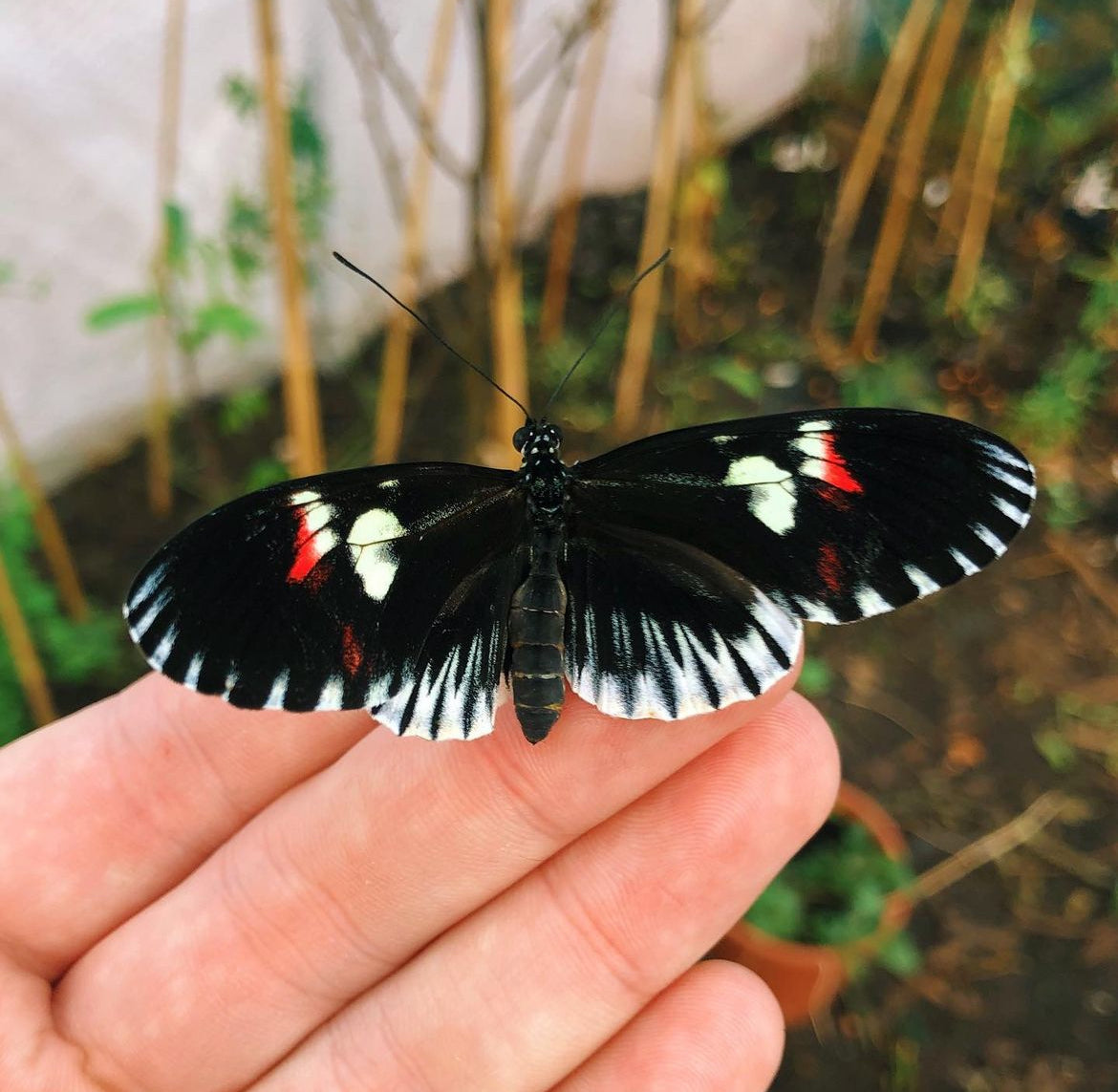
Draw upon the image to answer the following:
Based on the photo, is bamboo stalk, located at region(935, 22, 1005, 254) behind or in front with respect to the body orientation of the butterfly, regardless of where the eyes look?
in front

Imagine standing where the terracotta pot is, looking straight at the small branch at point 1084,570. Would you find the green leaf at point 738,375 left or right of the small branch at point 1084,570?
left

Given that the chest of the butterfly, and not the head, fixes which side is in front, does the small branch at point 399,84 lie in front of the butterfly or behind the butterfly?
in front

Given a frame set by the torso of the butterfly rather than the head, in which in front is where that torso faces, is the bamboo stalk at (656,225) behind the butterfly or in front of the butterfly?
in front

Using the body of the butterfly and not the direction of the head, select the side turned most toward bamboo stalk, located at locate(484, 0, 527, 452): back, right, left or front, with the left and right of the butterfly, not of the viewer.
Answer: front

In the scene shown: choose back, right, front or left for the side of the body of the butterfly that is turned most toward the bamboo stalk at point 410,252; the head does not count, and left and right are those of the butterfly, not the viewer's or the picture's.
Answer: front

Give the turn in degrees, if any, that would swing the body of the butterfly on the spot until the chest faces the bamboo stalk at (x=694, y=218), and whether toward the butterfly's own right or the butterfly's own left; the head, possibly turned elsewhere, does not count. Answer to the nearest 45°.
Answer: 0° — it already faces it

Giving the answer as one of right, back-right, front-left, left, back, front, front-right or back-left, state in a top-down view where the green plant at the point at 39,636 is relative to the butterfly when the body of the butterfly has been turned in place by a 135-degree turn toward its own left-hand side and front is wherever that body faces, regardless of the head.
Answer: right

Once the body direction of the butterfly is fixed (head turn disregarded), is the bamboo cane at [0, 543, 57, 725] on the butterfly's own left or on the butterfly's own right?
on the butterfly's own left

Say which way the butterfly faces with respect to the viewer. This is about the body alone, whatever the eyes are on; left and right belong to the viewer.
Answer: facing away from the viewer
